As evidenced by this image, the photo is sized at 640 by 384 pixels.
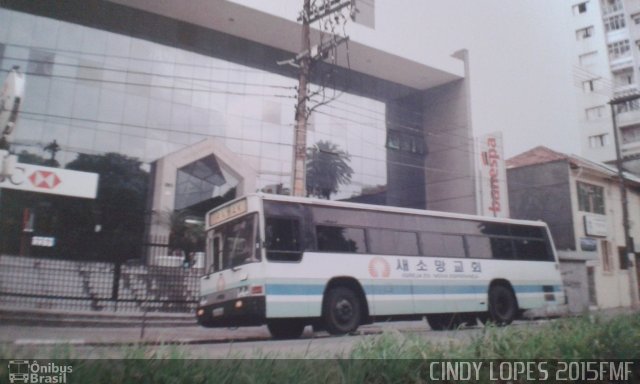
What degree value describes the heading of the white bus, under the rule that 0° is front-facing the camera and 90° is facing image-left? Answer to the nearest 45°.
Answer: approximately 45°

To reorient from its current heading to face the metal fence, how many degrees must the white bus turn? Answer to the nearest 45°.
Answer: approximately 45° to its right

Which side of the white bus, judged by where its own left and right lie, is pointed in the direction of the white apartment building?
back

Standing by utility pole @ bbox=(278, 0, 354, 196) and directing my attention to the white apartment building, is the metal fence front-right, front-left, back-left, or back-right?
back-left

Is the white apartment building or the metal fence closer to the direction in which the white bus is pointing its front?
the metal fence
